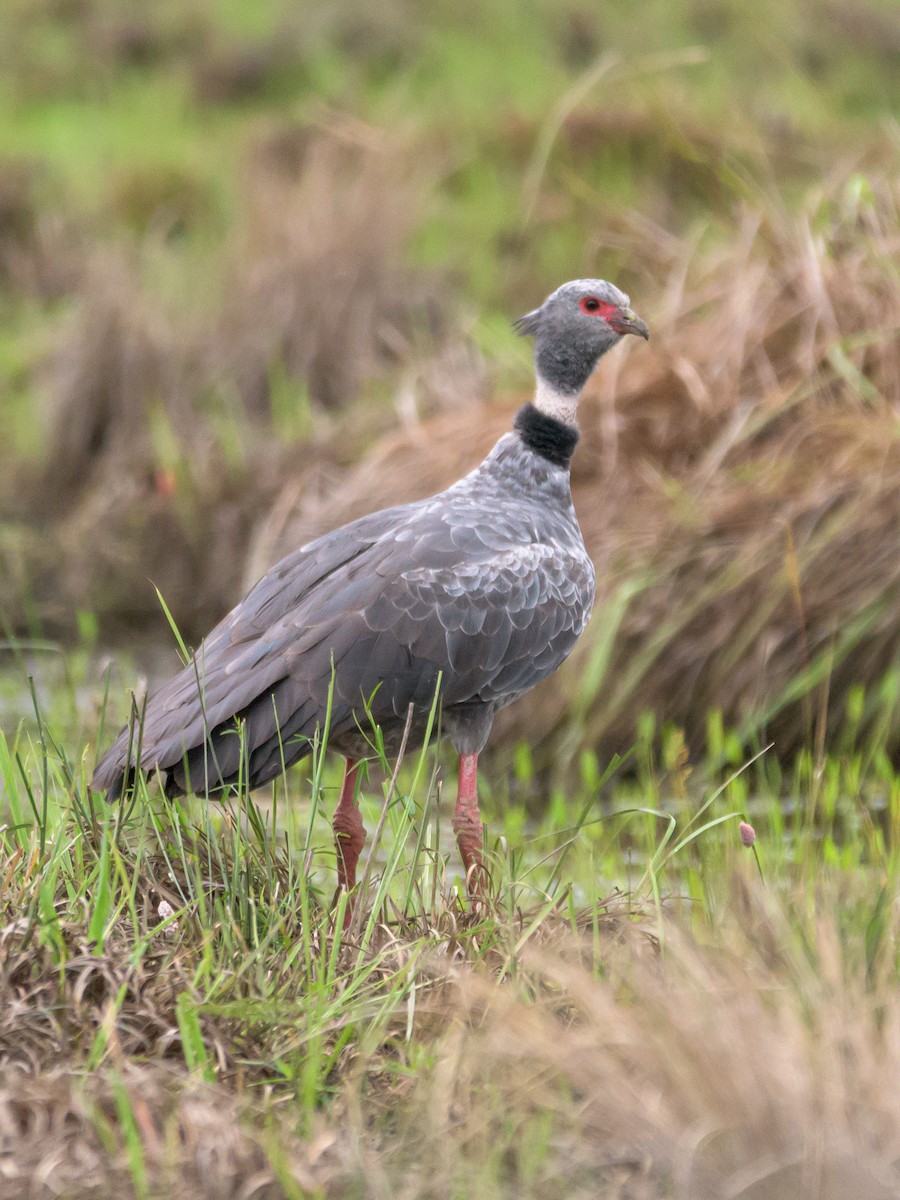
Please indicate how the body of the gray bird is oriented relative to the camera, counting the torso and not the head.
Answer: to the viewer's right
